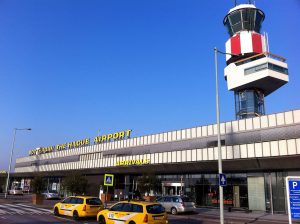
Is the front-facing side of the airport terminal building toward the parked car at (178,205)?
yes

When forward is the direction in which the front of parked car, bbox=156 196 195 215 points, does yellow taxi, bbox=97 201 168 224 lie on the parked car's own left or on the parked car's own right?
on the parked car's own left

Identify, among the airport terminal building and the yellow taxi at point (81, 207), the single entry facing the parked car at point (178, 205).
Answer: the airport terminal building

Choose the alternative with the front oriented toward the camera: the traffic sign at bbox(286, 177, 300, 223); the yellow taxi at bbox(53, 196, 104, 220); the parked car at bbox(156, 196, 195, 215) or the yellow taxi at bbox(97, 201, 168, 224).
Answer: the traffic sign

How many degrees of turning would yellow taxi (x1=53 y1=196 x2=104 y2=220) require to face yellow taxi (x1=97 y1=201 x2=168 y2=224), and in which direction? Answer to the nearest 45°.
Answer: approximately 180°

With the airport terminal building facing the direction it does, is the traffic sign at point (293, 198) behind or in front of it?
in front

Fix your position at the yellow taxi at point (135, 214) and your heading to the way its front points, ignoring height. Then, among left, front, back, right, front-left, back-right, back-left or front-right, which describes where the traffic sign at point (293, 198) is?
back

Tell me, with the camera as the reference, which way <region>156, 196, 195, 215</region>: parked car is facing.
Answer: facing away from the viewer and to the left of the viewer
